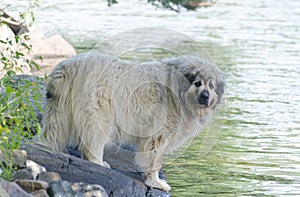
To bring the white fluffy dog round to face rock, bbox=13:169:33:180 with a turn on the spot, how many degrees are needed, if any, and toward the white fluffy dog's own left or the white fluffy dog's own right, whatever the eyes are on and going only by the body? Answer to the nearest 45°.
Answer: approximately 135° to the white fluffy dog's own right

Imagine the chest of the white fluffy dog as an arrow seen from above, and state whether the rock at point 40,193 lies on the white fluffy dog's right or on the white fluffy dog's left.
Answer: on the white fluffy dog's right

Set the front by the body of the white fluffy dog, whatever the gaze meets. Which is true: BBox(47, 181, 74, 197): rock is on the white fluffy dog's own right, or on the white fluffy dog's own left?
on the white fluffy dog's own right

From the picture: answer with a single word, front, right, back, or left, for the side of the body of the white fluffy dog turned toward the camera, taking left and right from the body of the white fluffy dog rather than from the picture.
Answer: right

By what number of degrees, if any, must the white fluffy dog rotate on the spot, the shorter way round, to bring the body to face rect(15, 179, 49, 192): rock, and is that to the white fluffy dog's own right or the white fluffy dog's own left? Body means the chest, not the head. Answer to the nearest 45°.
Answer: approximately 135° to the white fluffy dog's own right

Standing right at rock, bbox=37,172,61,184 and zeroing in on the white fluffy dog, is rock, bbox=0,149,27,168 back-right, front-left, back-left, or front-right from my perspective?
back-left

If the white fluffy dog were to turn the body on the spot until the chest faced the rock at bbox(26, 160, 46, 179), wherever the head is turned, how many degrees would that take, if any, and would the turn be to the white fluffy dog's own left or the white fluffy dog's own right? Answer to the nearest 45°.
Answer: approximately 135° to the white fluffy dog's own right

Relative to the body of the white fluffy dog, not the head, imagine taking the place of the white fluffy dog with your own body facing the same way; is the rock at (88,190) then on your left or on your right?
on your right
